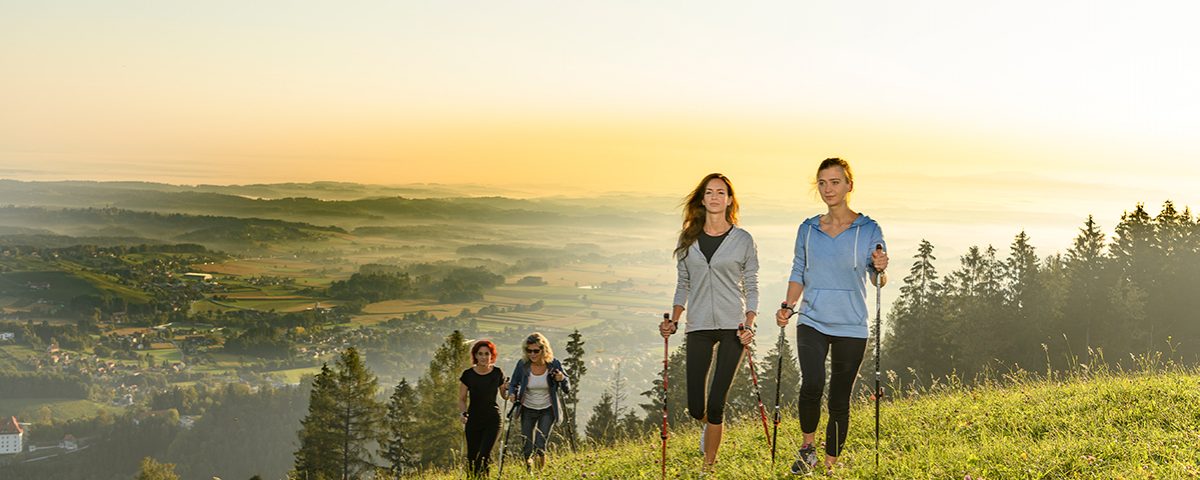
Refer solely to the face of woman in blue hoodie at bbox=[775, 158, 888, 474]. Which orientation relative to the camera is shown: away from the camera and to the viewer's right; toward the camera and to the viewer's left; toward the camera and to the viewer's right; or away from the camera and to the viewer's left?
toward the camera and to the viewer's left

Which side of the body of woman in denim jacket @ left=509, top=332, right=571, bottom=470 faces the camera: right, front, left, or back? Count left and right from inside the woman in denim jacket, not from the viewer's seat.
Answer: front

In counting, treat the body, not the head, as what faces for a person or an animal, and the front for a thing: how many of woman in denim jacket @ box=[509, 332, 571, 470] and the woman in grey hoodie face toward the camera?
2

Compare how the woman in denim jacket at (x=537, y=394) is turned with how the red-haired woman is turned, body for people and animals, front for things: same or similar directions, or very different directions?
same or similar directions

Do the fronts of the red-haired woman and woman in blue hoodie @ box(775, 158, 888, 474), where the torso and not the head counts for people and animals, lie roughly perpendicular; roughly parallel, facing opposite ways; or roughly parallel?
roughly parallel

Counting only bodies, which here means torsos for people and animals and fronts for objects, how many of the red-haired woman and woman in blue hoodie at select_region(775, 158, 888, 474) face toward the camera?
2

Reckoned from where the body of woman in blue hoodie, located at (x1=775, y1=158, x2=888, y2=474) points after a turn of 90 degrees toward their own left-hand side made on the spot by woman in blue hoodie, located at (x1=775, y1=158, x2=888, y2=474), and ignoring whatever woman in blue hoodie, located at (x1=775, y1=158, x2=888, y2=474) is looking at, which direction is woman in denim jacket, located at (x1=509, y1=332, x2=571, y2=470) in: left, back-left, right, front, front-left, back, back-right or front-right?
back-left

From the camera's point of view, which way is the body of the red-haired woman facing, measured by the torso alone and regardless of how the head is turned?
toward the camera

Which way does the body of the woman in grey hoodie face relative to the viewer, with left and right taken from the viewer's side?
facing the viewer

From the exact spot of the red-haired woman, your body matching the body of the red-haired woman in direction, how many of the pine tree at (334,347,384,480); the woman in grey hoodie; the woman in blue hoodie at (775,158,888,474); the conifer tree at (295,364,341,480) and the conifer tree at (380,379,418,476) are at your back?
3

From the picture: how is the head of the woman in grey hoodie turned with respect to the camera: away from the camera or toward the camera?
toward the camera

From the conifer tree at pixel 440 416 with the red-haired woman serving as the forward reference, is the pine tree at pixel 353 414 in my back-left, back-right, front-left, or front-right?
back-right

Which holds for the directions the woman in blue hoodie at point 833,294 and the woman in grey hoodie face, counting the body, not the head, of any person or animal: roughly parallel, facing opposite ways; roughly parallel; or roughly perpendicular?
roughly parallel
